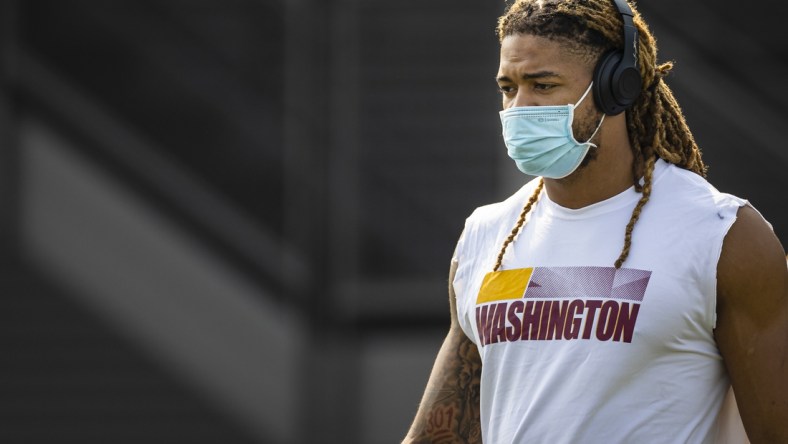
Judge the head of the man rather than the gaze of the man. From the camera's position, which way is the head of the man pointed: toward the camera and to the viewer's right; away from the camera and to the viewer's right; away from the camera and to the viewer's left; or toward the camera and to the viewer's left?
toward the camera and to the viewer's left

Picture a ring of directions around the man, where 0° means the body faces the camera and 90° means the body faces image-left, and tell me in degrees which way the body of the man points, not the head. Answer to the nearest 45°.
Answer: approximately 45°
